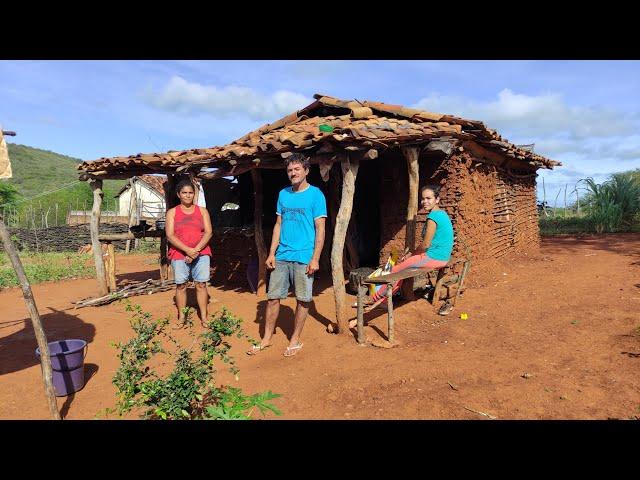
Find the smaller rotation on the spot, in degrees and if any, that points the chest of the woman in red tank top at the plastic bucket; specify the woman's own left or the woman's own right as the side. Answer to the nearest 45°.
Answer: approximately 45° to the woman's own right

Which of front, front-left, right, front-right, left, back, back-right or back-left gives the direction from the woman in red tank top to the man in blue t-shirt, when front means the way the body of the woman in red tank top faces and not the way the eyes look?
front-left

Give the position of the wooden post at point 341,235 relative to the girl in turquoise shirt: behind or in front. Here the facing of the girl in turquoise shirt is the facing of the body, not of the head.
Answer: in front

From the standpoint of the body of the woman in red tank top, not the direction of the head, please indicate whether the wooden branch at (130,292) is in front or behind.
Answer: behind

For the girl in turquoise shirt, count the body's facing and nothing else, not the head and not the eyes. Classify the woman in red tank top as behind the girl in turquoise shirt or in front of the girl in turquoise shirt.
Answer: in front

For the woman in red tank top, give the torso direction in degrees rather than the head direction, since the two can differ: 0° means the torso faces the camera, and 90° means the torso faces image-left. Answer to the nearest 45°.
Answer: approximately 0°
